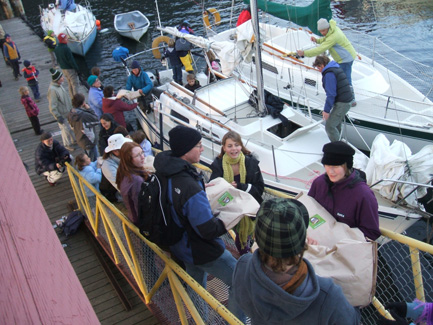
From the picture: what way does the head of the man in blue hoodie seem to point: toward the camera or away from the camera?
away from the camera

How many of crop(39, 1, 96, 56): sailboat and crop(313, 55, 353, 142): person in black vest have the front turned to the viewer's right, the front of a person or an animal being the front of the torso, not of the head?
0

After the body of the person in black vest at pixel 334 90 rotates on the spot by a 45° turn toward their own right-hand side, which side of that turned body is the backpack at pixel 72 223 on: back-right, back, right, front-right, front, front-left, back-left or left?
left

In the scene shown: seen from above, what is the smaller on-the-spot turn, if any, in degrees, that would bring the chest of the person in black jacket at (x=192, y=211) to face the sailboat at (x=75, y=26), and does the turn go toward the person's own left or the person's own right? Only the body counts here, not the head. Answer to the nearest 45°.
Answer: approximately 90° to the person's own left

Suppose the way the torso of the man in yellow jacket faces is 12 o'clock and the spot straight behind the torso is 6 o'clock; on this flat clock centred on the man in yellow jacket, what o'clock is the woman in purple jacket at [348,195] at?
The woman in purple jacket is roughly at 9 o'clock from the man in yellow jacket.

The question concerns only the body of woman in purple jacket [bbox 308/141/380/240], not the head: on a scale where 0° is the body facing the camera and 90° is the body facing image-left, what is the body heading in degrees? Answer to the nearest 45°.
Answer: approximately 45°

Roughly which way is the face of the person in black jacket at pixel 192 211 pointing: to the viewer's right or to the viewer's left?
to the viewer's right

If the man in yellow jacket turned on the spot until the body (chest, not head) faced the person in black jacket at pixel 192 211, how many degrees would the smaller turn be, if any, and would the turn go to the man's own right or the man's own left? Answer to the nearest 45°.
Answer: approximately 90° to the man's own left

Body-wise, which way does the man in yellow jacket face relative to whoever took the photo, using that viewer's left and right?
facing to the left of the viewer

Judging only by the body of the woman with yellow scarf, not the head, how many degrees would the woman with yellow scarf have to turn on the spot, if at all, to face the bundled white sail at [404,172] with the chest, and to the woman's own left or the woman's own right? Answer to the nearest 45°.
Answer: approximately 135° to the woman's own left

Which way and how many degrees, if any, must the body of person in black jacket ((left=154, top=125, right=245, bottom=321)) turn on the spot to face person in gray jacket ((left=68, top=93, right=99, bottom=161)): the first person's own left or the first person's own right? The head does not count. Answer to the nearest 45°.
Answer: approximately 90° to the first person's own left

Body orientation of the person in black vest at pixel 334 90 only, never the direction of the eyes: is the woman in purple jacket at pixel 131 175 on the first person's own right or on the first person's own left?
on the first person's own left

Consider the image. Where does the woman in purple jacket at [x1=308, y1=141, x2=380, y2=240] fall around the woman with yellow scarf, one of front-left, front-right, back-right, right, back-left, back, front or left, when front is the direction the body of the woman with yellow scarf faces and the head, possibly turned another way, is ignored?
front-left
